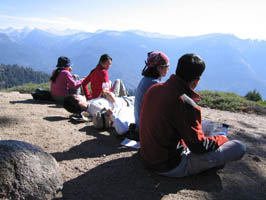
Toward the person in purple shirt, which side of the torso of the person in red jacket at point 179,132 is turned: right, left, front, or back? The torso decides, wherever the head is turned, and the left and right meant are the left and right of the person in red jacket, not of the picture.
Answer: left

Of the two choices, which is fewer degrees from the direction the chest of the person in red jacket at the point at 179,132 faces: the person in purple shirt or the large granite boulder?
the person in purple shirt

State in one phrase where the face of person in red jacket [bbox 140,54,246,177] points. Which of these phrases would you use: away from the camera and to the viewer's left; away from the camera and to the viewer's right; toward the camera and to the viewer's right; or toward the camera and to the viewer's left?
away from the camera and to the viewer's right

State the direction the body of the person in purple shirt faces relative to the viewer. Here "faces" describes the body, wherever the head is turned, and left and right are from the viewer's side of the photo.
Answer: facing away from the viewer and to the right of the viewer

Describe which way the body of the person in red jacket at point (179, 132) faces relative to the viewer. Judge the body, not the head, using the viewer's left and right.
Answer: facing away from the viewer and to the right of the viewer

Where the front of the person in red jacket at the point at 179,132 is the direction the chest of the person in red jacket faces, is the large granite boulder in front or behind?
behind

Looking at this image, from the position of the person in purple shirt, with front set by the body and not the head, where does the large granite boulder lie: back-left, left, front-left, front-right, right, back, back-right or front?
back-right
